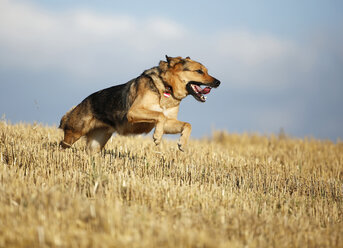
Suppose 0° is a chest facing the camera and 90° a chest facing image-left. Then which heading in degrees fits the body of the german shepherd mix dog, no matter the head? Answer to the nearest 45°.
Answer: approximately 270°
